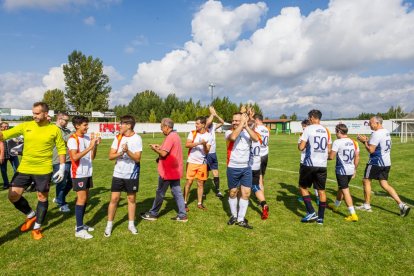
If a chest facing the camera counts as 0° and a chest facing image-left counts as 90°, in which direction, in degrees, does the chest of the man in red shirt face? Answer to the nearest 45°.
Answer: approximately 90°
